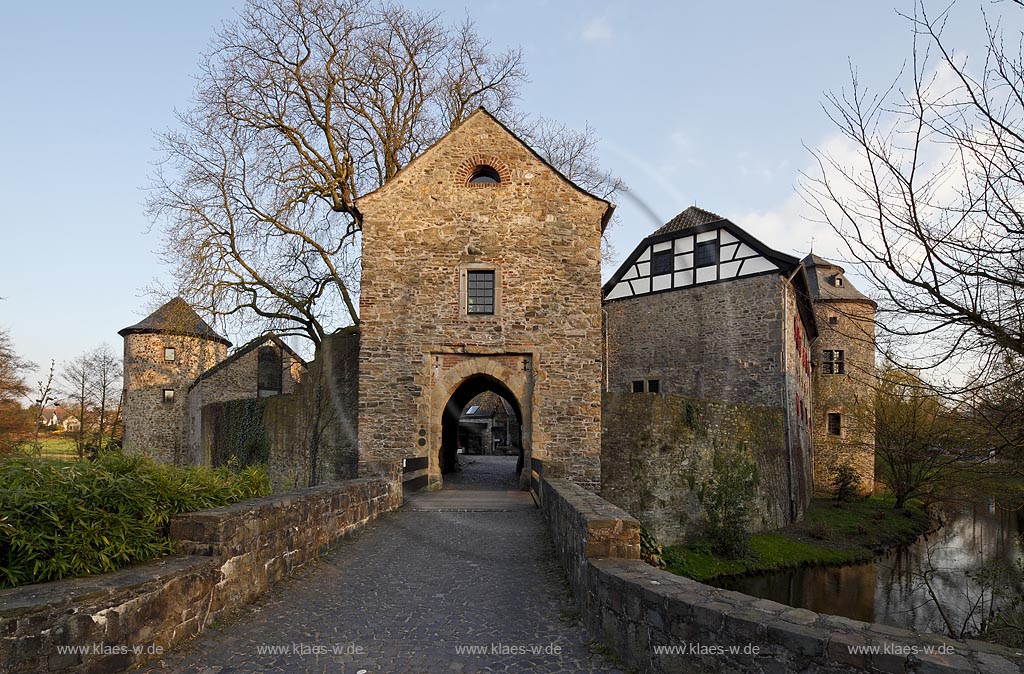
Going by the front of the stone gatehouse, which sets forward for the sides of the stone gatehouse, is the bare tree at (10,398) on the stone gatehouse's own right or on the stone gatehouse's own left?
on the stone gatehouse's own right

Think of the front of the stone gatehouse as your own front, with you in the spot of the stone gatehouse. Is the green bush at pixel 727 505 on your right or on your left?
on your left

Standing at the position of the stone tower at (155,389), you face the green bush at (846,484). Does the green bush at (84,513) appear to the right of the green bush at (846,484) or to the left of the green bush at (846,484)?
right

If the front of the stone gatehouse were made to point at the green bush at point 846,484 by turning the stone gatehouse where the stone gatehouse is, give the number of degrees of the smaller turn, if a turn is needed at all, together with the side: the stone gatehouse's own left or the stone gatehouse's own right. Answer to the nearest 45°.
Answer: approximately 135° to the stone gatehouse's own left

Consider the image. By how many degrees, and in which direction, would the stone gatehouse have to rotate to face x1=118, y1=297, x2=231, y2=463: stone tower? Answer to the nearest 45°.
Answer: approximately 135° to its right

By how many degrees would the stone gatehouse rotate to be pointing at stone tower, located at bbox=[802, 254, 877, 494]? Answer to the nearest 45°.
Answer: approximately 135° to its left

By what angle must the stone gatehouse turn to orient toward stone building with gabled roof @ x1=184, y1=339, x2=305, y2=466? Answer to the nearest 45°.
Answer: approximately 135° to its right

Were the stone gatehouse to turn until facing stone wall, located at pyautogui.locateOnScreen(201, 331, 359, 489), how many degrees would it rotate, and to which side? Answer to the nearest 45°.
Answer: approximately 135° to its right

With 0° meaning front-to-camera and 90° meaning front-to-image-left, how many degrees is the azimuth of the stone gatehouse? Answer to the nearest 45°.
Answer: approximately 0°
